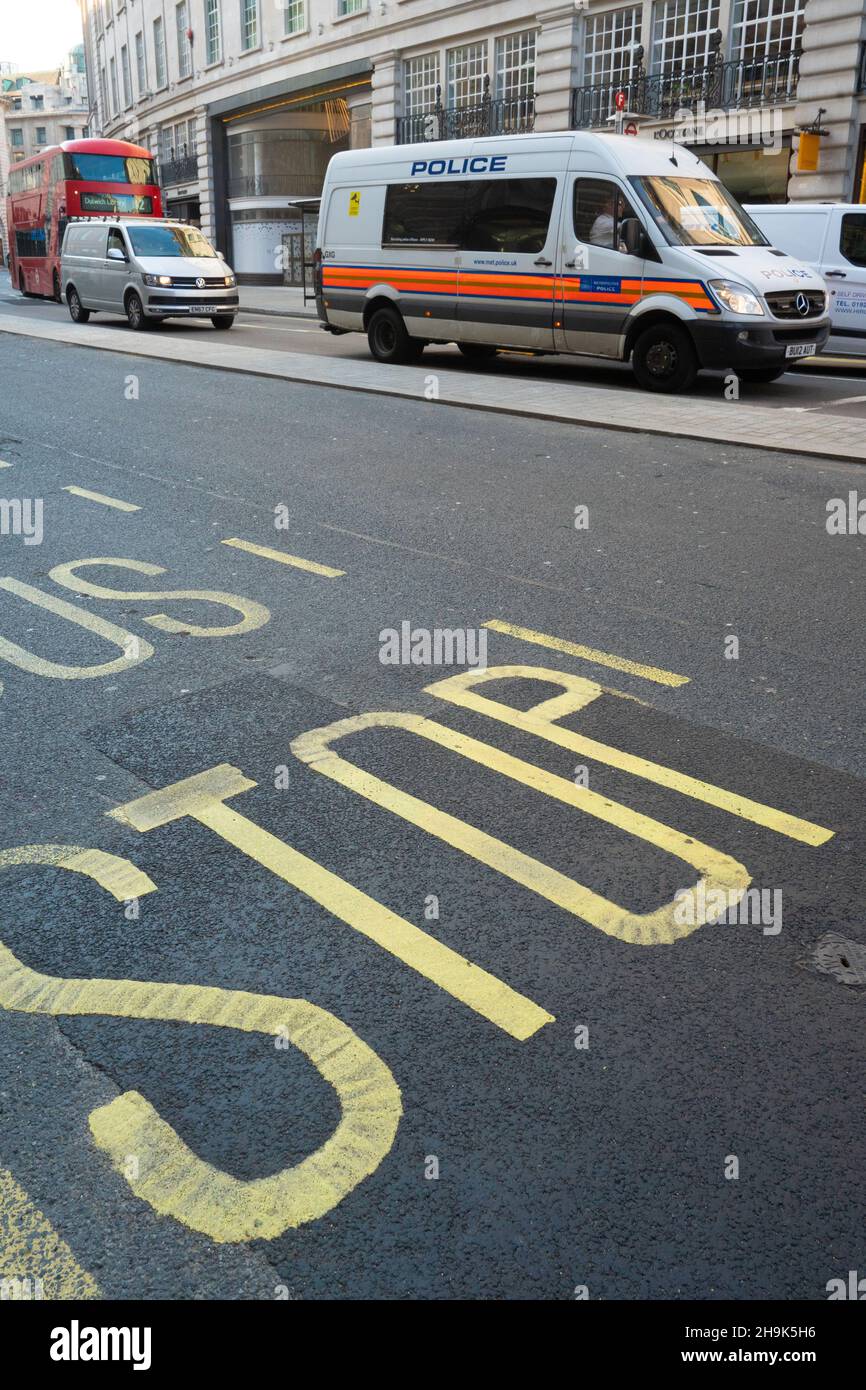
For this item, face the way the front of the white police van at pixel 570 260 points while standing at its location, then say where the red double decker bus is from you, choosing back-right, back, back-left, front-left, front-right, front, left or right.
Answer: back

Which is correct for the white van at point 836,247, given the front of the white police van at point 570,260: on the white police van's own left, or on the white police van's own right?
on the white police van's own left

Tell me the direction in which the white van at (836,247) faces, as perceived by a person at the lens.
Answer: facing to the right of the viewer

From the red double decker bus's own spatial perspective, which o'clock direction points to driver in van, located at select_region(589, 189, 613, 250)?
The driver in van is roughly at 1 o'clock from the red double decker bus.

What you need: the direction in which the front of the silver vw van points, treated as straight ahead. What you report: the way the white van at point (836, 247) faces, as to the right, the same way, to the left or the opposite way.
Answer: the same way

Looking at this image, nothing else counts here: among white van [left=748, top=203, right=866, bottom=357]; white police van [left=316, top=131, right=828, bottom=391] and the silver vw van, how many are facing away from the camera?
0

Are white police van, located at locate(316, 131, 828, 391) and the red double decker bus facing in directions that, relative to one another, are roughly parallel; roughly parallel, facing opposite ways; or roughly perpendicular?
roughly parallel

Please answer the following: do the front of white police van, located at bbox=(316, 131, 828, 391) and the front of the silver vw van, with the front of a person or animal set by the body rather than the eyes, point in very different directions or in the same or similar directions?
same or similar directions

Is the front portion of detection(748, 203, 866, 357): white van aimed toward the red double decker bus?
no

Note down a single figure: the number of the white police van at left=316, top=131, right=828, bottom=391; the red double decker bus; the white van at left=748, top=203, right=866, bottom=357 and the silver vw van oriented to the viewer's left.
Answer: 0

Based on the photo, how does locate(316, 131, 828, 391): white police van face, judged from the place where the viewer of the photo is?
facing the viewer and to the right of the viewer

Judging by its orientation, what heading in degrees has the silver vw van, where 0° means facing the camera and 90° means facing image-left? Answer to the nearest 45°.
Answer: approximately 315°

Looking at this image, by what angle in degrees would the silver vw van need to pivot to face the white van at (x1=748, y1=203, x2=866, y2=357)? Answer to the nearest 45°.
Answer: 0° — it already faces it

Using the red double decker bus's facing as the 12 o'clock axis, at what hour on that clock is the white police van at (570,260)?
The white police van is roughly at 1 o'clock from the red double decker bus.

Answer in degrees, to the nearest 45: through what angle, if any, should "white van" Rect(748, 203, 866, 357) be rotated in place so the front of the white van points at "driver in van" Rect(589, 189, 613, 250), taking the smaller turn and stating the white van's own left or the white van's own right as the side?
approximately 135° to the white van's own right
